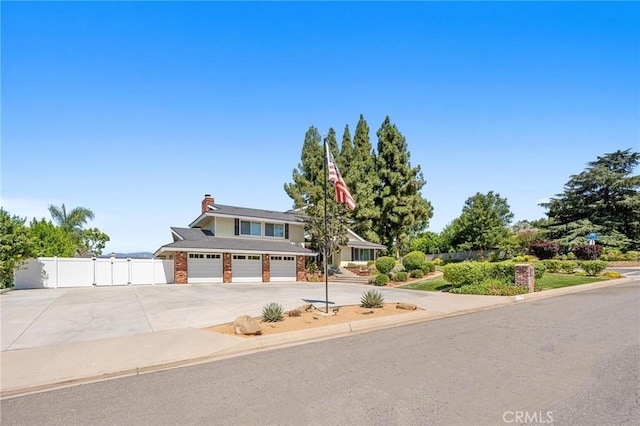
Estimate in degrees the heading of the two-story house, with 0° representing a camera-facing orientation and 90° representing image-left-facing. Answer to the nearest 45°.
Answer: approximately 315°

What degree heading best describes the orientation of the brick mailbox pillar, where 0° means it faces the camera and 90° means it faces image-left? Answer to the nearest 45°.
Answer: approximately 315°

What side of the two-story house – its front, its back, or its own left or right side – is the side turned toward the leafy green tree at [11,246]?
right

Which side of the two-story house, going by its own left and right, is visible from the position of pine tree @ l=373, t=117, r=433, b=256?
left

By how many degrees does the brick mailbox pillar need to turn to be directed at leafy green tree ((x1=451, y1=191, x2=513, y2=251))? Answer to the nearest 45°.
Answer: approximately 135° to its left

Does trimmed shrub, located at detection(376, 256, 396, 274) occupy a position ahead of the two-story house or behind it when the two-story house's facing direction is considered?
ahead

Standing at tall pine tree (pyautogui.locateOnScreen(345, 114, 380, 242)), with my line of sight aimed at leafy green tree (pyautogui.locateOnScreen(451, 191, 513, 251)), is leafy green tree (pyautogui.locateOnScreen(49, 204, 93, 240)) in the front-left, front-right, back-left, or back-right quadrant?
back-left

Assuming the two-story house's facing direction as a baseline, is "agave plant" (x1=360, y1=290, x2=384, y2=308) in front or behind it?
in front

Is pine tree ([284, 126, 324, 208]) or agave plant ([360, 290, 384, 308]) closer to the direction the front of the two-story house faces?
the agave plant

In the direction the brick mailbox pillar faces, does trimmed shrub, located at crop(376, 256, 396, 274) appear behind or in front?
behind
